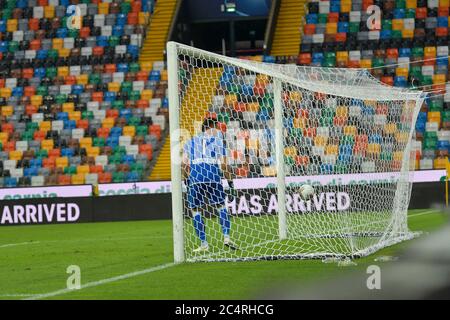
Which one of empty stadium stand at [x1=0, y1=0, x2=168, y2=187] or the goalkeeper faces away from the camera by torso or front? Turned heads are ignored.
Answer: the goalkeeper

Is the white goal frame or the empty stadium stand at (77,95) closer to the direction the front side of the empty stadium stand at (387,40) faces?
the white goal frame

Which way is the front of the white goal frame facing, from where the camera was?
facing to the left of the viewer

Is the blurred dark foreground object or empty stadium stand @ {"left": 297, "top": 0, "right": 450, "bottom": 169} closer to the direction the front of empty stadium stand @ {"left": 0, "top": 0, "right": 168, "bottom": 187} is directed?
the blurred dark foreground object

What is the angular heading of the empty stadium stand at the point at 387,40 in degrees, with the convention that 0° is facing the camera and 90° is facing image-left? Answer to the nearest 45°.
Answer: approximately 0°

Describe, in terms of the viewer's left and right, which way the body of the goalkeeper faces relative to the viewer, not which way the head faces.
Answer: facing away from the viewer

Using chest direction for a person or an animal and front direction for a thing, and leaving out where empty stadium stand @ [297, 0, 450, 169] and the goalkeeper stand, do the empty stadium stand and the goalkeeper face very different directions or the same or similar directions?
very different directions

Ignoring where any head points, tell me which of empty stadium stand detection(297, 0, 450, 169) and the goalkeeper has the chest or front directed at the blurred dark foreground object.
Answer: the empty stadium stand

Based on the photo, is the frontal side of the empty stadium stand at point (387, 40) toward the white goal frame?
yes

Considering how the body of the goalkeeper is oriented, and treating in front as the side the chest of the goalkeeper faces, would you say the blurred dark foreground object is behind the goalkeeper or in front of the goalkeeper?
behind
